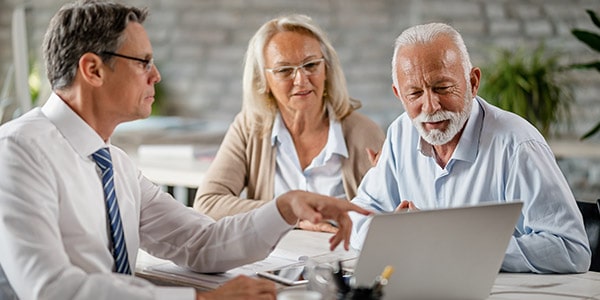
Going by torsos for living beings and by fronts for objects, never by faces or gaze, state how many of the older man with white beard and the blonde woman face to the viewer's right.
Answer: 0

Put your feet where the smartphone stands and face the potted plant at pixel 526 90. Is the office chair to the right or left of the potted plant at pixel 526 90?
right

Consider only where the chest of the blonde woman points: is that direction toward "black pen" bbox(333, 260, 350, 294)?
yes

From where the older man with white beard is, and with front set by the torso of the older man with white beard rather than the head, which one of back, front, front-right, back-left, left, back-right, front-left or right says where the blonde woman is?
right

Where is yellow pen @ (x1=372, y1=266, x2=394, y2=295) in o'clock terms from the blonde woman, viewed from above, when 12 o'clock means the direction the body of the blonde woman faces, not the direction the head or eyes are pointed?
The yellow pen is roughly at 12 o'clock from the blonde woman.

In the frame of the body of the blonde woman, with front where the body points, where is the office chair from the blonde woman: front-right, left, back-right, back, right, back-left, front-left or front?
front-left

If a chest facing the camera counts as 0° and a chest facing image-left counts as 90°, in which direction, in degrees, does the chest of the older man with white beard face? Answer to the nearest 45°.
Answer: approximately 45°

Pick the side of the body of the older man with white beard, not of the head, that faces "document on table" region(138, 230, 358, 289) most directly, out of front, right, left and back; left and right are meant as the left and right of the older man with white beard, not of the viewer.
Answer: front

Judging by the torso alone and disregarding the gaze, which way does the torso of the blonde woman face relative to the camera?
toward the camera

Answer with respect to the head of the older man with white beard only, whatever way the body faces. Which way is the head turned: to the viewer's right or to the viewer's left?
to the viewer's left

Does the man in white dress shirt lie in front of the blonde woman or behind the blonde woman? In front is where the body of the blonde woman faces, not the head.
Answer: in front

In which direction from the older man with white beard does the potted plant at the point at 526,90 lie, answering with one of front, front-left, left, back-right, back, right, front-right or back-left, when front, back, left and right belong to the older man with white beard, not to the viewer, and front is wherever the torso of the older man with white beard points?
back-right

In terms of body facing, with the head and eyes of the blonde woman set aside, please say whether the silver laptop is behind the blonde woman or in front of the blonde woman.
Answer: in front

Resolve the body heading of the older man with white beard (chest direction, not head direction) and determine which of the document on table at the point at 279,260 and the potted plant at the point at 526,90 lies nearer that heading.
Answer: the document on table

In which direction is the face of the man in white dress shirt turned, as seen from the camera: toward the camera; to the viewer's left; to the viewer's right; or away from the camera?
to the viewer's right

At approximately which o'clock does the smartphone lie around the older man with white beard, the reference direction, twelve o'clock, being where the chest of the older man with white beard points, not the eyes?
The smartphone is roughly at 12 o'clock from the older man with white beard.

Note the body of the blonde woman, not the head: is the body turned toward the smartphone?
yes
